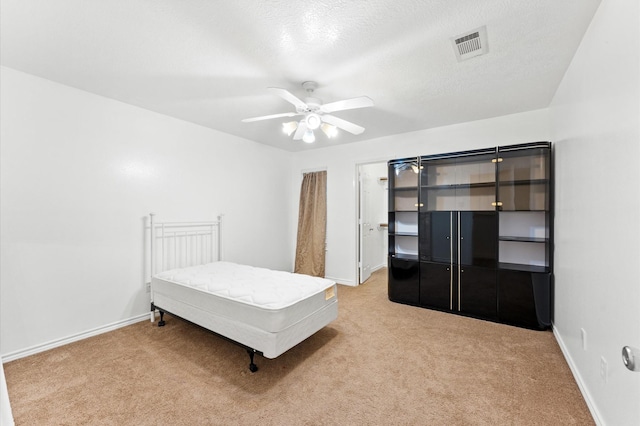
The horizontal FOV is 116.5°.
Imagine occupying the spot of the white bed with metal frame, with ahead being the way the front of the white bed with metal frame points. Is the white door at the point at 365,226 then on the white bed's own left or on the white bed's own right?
on the white bed's own left

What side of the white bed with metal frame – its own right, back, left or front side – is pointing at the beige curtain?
left

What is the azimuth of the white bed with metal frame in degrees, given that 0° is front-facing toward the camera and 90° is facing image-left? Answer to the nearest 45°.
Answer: approximately 315°

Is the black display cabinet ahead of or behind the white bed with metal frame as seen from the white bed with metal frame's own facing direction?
ahead

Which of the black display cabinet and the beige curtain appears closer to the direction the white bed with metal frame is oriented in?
the black display cabinet

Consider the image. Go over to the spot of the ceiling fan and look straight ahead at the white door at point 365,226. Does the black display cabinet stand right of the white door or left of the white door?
right
